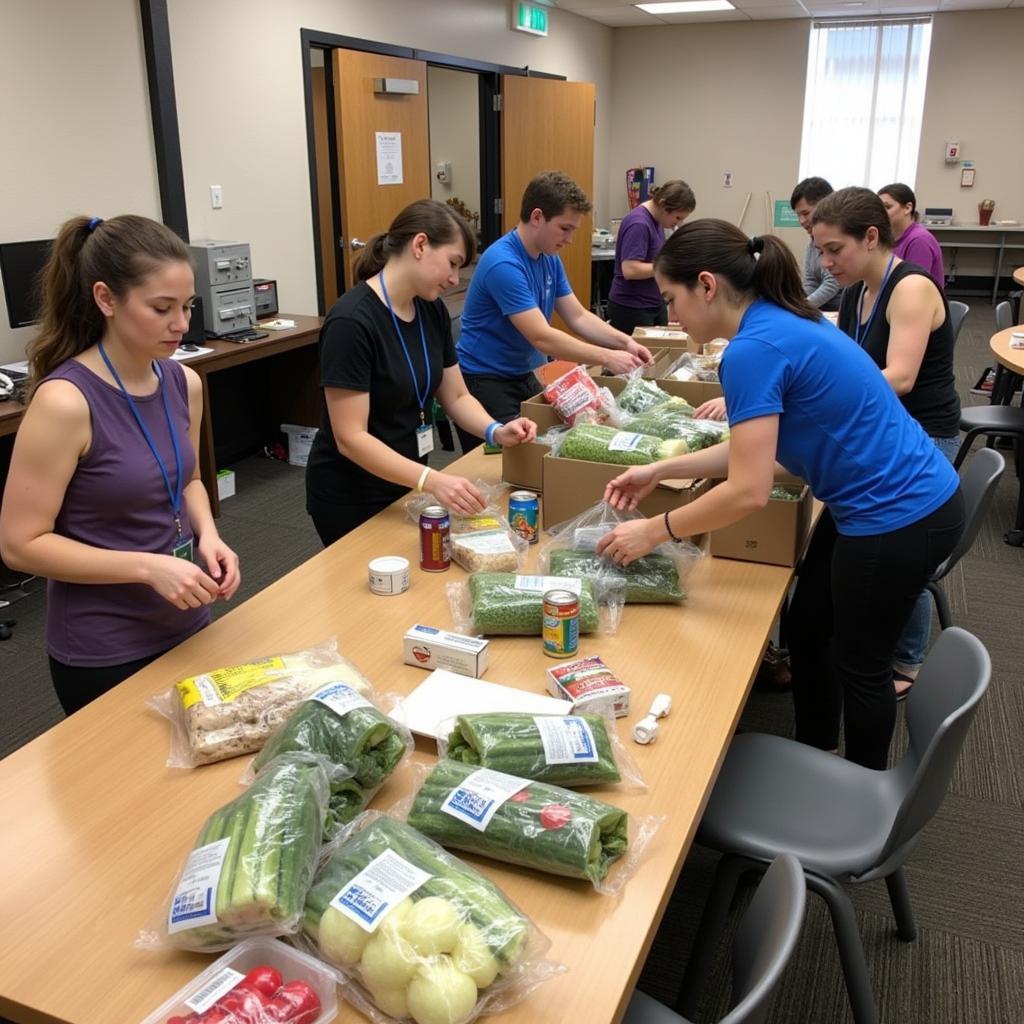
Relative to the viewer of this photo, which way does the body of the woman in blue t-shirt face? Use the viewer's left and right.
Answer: facing to the left of the viewer

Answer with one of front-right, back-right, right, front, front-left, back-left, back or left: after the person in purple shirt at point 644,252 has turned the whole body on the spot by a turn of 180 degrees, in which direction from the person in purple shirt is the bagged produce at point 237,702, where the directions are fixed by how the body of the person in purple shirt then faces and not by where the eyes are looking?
left

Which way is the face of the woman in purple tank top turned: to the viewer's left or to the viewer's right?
to the viewer's right

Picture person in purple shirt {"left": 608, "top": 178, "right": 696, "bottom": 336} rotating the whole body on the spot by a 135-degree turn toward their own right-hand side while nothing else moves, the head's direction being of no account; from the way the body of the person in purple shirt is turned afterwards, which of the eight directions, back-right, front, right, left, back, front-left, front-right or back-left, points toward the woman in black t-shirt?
front-left

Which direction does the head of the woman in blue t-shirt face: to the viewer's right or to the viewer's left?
to the viewer's left

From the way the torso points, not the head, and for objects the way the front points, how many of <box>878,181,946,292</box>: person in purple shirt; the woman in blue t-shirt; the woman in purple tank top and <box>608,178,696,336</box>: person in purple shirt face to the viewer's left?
2

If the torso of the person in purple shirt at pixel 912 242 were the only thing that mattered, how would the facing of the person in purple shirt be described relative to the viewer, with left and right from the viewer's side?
facing to the left of the viewer

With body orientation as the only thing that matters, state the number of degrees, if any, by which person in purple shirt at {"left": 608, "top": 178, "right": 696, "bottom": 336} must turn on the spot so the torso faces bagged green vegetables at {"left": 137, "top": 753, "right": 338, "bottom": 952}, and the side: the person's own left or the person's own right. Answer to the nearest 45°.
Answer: approximately 90° to the person's own right

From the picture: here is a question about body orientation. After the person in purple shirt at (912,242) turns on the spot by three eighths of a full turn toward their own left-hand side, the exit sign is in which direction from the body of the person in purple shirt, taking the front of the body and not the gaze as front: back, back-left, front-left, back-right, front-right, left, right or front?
back

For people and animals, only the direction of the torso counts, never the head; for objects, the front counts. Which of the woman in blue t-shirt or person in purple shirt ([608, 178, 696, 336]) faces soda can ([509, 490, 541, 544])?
the woman in blue t-shirt

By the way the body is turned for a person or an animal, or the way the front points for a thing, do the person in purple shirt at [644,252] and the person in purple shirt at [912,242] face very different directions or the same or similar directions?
very different directions
